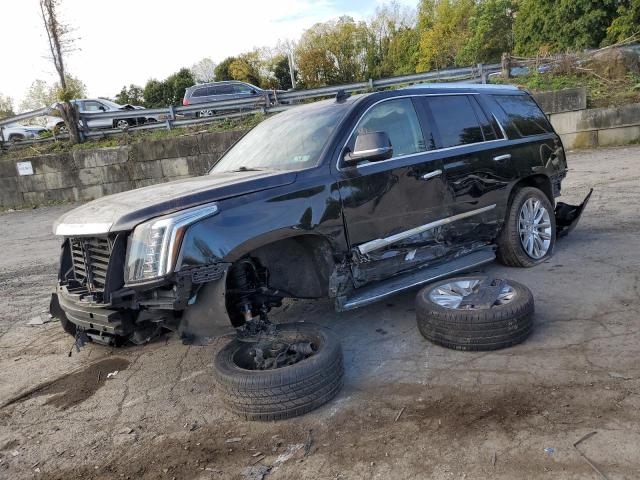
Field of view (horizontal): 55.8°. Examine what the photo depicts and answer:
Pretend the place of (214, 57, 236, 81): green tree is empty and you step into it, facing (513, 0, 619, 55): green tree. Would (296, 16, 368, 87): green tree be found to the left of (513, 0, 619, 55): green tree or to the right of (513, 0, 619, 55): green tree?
left

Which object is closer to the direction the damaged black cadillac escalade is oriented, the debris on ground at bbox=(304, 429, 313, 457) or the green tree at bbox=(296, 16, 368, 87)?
the debris on ground

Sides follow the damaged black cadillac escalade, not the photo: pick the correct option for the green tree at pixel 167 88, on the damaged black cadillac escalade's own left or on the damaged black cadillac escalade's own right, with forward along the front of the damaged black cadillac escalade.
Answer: on the damaged black cadillac escalade's own right

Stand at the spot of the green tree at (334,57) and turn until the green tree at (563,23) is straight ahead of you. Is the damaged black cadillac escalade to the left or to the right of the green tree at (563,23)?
right

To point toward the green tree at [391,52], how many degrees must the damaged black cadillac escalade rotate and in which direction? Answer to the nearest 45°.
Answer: approximately 135° to its right

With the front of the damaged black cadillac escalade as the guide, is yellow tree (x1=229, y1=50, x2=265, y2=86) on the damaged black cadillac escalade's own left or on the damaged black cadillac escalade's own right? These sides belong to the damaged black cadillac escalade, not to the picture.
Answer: on the damaged black cadillac escalade's own right

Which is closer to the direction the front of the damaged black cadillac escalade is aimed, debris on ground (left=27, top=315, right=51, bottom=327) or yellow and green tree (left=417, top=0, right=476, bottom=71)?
the debris on ground

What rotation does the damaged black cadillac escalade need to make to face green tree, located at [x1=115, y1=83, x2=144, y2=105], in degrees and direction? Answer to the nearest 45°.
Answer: approximately 135° to its right

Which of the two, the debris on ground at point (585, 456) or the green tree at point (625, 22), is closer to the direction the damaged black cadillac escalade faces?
the debris on ground

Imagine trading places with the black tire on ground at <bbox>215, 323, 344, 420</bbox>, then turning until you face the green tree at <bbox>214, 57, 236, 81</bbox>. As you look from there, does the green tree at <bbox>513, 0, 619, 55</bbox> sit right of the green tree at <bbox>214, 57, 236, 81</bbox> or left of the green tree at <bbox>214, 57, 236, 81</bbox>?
right

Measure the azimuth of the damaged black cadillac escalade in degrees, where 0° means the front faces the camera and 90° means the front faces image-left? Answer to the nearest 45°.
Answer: approximately 45°

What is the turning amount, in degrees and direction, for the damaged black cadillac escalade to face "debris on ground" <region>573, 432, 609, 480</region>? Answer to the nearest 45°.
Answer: approximately 90° to its left

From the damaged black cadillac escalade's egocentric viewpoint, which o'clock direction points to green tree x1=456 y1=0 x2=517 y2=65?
The green tree is roughly at 5 o'clock from the damaged black cadillac escalade.

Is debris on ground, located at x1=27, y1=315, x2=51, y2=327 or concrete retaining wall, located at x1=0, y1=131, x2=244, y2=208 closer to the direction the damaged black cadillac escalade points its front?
the debris on ground
